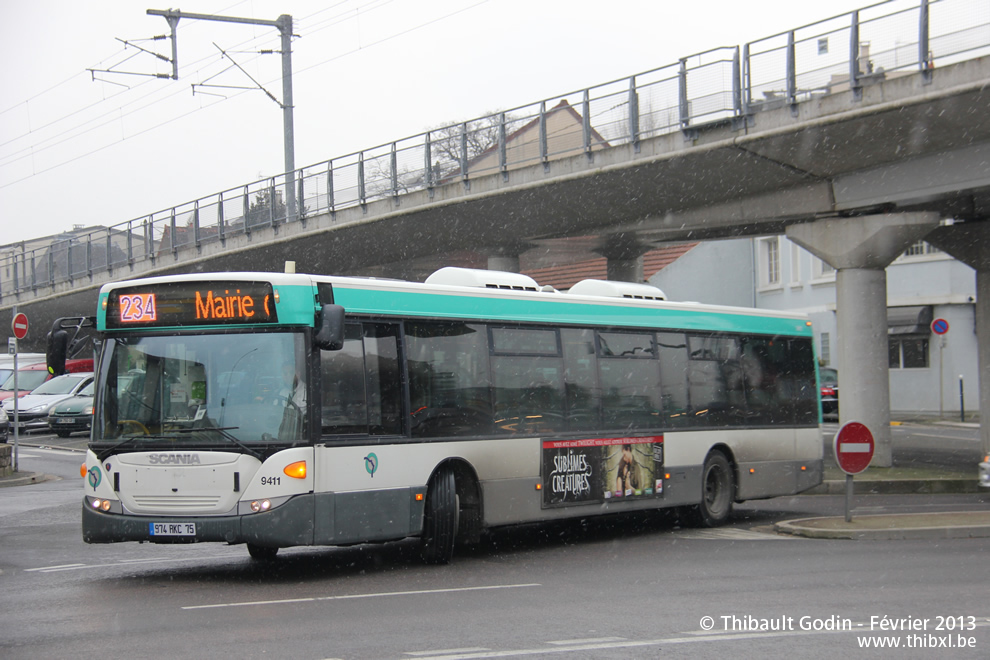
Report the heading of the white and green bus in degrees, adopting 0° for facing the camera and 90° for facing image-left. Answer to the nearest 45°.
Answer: approximately 45°

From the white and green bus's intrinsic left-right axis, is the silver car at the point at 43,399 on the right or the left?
on its right

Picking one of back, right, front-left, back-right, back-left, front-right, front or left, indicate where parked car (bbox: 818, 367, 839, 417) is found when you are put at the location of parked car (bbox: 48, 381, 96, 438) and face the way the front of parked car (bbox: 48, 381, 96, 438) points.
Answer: back-left

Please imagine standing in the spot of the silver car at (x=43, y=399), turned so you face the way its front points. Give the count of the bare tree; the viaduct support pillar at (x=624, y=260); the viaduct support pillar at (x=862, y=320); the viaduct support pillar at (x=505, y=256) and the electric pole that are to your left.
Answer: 5

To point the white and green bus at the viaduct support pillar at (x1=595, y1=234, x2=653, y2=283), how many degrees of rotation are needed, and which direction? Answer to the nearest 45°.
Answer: approximately 135° to its right

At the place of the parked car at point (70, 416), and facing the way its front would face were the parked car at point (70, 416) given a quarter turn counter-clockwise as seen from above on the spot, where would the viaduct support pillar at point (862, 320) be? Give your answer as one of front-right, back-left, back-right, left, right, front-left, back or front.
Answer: front

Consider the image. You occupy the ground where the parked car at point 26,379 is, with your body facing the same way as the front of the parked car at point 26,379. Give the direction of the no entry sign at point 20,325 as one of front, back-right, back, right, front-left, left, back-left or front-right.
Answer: front-left

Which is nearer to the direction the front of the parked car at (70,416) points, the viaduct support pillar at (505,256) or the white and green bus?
the white and green bus
